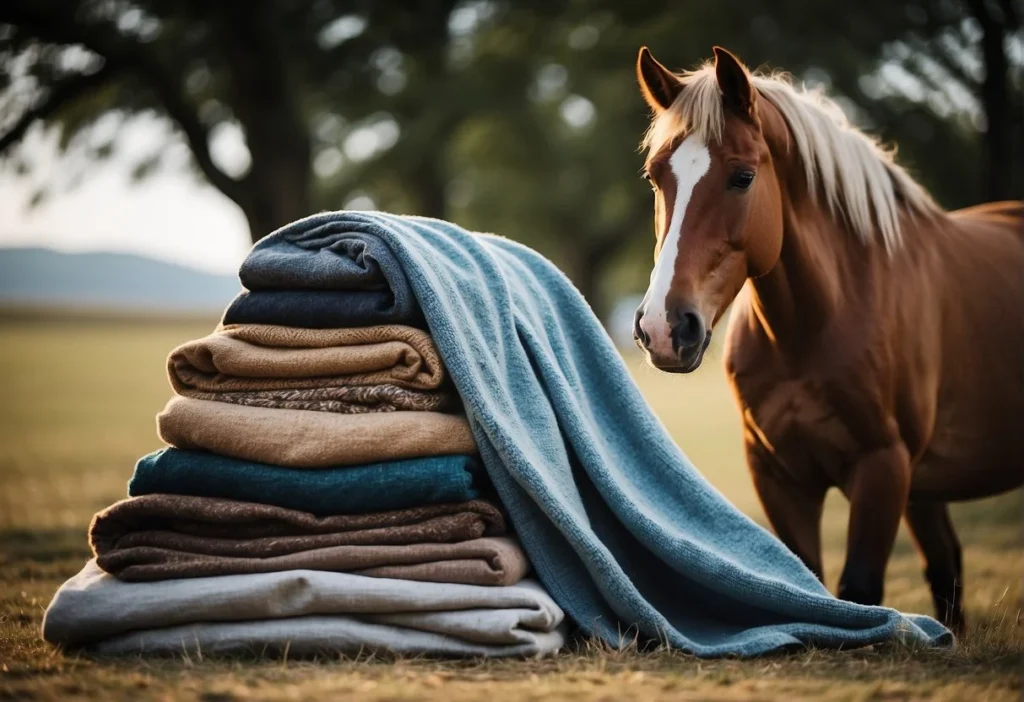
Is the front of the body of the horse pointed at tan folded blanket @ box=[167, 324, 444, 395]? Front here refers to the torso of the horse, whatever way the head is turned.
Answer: yes

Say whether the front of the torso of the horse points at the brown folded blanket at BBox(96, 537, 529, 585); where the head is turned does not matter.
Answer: yes

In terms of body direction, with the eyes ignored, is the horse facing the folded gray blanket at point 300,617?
yes

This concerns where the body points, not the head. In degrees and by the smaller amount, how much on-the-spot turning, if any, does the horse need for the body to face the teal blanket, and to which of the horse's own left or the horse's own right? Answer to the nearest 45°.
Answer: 0° — it already faces it

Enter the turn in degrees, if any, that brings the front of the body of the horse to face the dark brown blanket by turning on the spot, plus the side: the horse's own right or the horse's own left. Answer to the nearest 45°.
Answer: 0° — it already faces it

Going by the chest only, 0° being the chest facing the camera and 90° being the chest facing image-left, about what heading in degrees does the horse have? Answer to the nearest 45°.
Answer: approximately 45°

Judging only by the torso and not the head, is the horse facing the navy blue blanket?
yes

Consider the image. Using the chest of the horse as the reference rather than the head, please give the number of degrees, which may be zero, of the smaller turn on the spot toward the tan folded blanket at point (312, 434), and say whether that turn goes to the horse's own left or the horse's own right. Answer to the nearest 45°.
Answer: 0° — it already faces it
